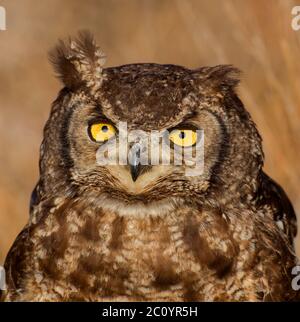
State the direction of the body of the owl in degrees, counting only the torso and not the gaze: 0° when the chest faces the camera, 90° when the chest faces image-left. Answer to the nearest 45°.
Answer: approximately 0°
